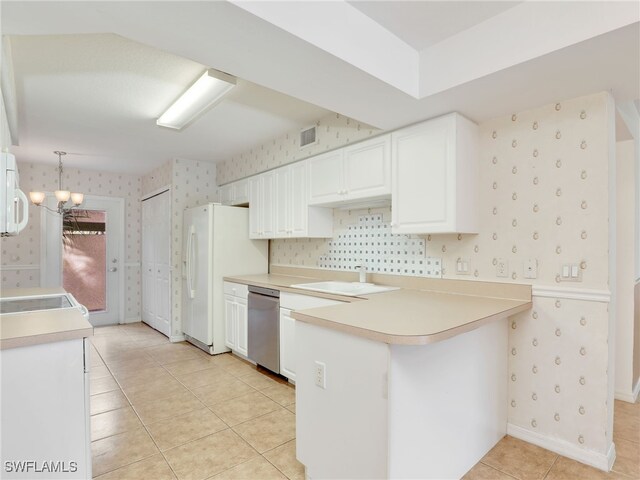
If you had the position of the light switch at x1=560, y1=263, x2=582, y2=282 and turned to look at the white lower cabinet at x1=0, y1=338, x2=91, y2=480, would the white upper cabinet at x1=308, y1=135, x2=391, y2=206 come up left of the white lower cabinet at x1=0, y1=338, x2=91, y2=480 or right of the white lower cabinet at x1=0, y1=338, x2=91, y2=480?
right

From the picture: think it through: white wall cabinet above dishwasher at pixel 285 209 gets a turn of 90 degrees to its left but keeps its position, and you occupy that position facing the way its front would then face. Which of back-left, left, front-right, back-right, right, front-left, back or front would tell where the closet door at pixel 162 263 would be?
back

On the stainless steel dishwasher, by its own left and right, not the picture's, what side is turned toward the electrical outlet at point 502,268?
left

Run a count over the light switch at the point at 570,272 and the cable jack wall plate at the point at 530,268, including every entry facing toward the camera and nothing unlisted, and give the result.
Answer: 2

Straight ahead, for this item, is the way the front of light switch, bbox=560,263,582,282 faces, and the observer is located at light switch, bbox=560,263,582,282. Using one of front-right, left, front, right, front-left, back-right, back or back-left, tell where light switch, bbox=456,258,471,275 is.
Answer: right

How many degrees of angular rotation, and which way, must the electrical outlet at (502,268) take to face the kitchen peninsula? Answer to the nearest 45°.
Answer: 0° — it already faces it

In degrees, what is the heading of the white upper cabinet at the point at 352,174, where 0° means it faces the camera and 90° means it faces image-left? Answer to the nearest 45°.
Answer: approximately 45°

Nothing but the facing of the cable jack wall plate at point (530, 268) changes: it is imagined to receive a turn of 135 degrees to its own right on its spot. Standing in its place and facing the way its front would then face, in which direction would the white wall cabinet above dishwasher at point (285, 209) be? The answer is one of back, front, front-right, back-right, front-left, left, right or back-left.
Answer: front-left

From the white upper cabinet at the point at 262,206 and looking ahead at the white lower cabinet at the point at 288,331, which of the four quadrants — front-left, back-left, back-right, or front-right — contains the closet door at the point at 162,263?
back-right

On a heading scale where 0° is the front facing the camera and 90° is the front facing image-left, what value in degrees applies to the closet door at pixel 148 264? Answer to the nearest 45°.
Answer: approximately 45°

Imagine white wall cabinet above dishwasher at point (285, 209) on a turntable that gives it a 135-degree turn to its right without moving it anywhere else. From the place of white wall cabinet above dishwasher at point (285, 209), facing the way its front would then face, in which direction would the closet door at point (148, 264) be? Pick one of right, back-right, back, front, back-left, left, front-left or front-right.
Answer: front-left

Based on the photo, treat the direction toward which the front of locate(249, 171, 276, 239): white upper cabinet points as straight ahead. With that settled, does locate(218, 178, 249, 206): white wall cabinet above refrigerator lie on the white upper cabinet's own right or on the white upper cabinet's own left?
on the white upper cabinet's own right

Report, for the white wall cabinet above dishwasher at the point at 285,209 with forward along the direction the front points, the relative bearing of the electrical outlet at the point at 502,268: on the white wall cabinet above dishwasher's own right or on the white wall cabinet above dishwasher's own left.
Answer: on the white wall cabinet above dishwasher's own left

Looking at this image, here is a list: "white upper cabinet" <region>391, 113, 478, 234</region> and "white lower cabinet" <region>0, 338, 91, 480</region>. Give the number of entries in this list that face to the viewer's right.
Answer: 1
